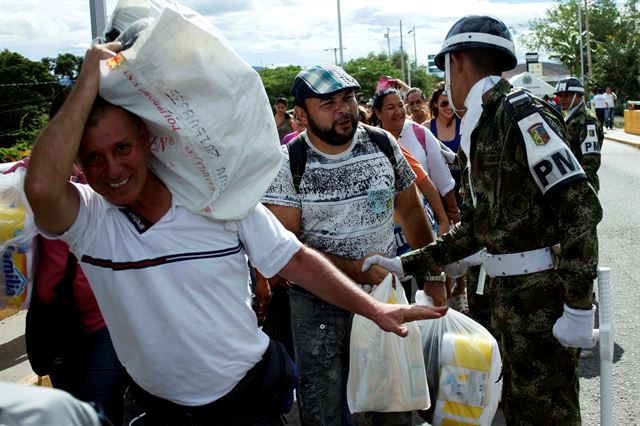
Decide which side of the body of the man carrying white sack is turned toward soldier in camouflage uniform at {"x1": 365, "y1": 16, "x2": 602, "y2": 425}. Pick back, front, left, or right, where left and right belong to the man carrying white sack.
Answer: left

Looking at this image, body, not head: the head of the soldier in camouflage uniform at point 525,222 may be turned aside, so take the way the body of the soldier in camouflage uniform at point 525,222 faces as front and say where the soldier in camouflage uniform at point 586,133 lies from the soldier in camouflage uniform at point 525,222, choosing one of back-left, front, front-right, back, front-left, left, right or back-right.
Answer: right

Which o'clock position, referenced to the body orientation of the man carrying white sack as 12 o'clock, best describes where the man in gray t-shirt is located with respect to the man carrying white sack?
The man in gray t-shirt is roughly at 7 o'clock from the man carrying white sack.

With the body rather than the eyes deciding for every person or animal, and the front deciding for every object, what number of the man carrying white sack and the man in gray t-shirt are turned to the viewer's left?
0

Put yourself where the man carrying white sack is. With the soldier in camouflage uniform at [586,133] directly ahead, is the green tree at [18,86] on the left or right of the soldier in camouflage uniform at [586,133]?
left

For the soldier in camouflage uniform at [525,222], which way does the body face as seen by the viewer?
to the viewer's left

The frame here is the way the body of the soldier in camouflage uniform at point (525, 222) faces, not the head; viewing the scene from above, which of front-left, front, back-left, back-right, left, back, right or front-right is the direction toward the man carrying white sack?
front-left

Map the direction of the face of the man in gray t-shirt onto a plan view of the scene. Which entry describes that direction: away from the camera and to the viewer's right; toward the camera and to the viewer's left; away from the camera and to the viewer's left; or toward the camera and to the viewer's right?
toward the camera and to the viewer's right

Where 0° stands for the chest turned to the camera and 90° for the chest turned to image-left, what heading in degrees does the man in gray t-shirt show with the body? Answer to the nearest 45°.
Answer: approximately 315°

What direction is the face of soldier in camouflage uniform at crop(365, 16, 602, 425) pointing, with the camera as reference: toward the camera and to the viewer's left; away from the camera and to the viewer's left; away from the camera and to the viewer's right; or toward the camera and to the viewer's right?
away from the camera and to the viewer's left

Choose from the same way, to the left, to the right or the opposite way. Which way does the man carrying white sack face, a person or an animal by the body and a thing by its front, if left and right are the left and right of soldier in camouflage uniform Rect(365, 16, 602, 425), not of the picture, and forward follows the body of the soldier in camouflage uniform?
to the left

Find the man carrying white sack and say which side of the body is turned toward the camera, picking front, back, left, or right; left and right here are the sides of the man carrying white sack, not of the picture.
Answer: front

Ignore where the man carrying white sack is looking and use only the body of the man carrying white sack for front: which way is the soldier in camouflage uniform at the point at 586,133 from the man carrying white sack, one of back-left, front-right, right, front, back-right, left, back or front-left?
back-left
